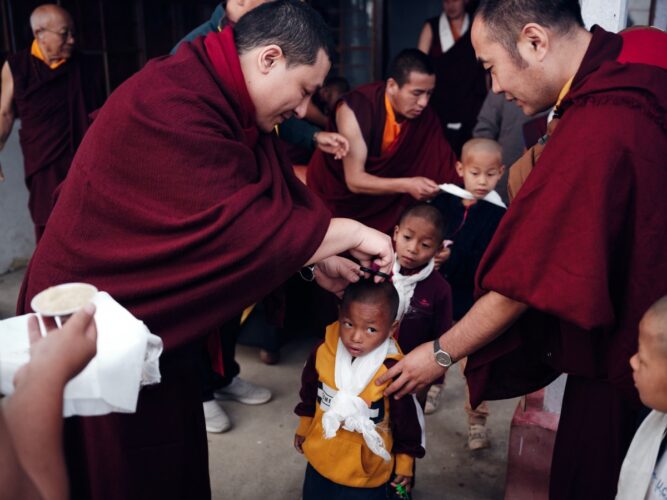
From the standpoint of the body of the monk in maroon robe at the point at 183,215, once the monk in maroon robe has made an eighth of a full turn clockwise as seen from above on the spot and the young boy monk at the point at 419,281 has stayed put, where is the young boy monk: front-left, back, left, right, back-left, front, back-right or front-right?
left

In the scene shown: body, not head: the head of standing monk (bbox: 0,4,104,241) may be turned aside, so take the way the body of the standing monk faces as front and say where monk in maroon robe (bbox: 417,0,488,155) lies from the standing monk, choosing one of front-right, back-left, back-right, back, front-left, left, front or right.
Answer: front-left

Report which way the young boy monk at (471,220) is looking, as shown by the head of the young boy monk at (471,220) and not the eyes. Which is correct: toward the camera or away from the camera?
toward the camera

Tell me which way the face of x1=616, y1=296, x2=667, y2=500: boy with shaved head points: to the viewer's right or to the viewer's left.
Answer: to the viewer's left

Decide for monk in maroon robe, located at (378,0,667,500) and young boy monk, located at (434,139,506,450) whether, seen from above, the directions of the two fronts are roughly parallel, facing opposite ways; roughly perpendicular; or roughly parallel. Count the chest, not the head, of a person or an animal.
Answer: roughly perpendicular

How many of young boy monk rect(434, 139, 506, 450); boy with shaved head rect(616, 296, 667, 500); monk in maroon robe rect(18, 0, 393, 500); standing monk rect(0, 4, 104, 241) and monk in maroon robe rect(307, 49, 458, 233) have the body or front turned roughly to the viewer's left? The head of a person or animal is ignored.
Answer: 1

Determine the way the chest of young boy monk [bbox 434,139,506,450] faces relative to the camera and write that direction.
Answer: toward the camera

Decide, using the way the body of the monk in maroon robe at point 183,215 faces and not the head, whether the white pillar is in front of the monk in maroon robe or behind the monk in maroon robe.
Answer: in front

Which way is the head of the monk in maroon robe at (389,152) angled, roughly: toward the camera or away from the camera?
toward the camera

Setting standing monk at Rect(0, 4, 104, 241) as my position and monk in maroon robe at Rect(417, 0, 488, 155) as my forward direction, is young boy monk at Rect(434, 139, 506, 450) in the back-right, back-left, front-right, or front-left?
front-right

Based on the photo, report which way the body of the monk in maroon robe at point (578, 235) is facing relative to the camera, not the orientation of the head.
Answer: to the viewer's left

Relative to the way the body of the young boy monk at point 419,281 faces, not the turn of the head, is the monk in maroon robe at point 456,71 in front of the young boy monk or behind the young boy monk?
behind

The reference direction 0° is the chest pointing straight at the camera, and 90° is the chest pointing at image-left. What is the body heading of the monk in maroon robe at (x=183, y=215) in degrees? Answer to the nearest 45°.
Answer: approximately 270°

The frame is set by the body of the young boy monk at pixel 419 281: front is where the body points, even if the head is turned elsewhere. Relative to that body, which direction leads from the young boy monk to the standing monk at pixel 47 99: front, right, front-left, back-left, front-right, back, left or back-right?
right
